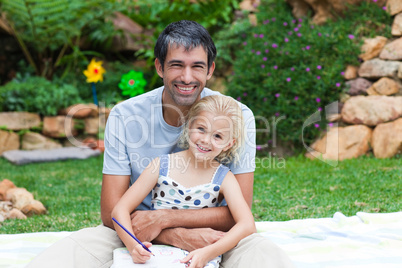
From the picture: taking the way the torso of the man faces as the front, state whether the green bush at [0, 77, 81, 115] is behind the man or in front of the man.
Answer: behind

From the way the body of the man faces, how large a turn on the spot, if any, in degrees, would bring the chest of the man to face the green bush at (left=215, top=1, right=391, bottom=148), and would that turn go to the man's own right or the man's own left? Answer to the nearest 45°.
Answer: approximately 135° to the man's own left

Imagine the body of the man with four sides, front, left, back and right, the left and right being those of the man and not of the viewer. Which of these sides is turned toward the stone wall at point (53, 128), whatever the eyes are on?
back

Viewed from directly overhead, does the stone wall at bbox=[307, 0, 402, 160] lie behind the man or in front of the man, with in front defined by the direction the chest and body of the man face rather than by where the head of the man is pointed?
behind

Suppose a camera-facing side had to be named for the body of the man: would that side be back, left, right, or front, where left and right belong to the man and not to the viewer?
front

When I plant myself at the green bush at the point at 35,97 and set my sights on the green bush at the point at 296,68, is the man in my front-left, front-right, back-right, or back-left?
front-right
